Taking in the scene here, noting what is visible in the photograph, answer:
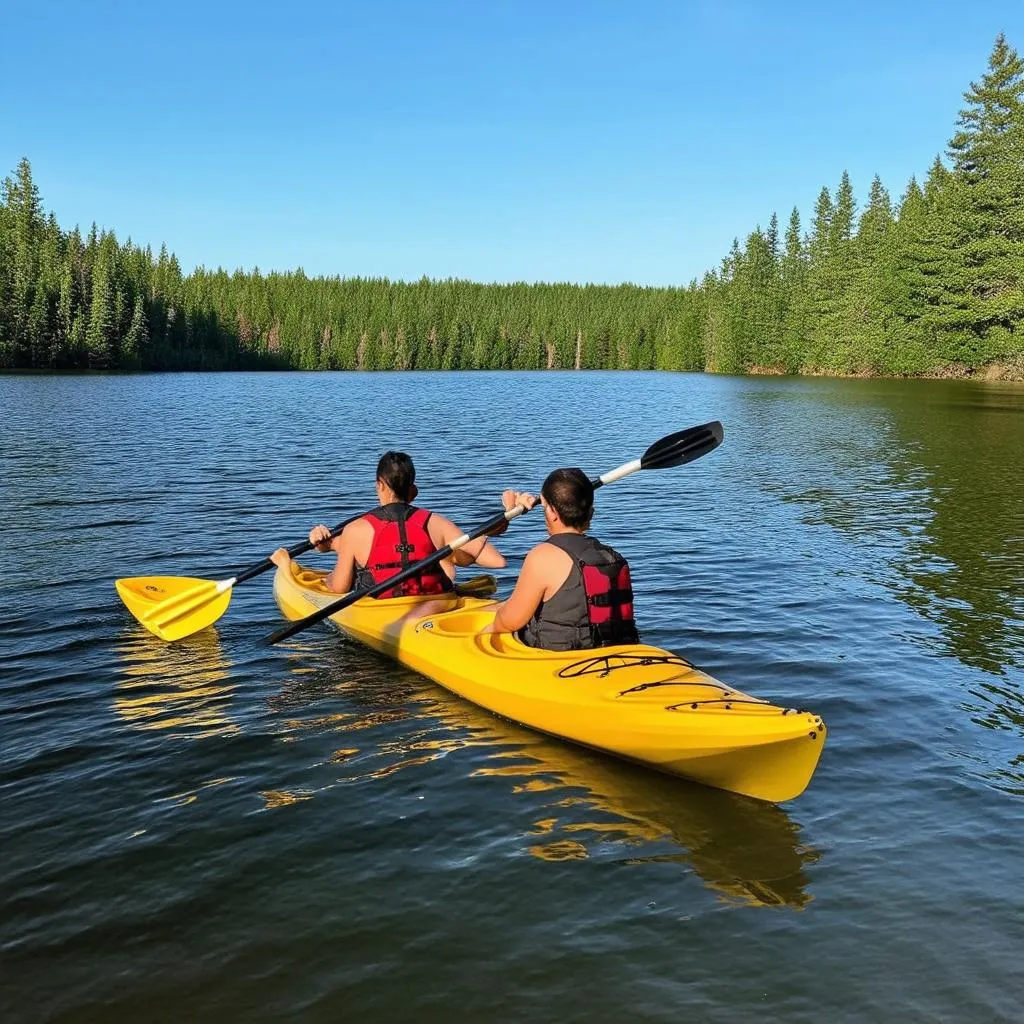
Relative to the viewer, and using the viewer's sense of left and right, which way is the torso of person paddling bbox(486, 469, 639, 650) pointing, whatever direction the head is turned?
facing away from the viewer and to the left of the viewer

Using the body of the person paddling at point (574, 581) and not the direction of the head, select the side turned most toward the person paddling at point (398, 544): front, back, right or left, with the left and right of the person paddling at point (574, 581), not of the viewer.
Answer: front

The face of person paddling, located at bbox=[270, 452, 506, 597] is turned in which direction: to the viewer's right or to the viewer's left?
to the viewer's left

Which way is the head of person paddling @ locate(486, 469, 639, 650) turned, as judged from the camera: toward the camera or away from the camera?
away from the camera

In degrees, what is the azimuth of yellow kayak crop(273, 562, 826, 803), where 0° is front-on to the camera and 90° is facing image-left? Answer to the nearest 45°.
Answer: approximately 135°
